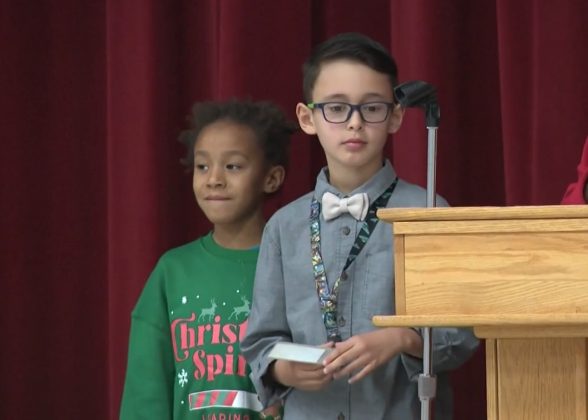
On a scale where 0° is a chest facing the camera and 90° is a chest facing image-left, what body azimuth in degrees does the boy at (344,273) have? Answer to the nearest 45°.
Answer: approximately 0°

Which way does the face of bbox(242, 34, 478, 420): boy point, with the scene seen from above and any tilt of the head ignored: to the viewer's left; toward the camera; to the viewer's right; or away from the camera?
toward the camera

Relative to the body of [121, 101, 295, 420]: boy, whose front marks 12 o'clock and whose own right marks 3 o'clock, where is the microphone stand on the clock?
The microphone stand is roughly at 11 o'clock from the boy.

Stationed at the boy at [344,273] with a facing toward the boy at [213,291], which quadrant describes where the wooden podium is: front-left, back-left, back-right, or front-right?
back-left

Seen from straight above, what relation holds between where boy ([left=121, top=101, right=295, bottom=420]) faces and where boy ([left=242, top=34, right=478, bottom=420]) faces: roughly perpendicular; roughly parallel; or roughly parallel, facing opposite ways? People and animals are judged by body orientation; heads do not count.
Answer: roughly parallel

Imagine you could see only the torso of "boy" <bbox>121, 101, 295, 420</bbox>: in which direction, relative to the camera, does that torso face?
toward the camera
